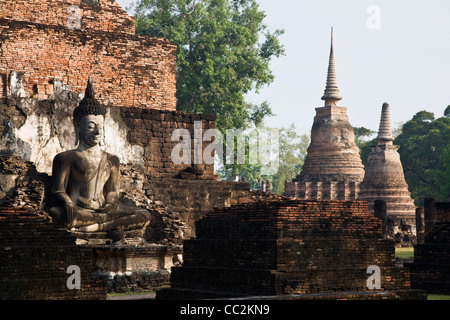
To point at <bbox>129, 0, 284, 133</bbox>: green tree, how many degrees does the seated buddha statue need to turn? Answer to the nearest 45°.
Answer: approximately 135° to its left

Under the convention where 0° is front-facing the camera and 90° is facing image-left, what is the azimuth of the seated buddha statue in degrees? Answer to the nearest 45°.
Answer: approximately 315°

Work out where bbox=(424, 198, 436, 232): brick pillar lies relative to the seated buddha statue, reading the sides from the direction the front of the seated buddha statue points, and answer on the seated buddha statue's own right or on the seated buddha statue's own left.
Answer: on the seated buddha statue's own left
